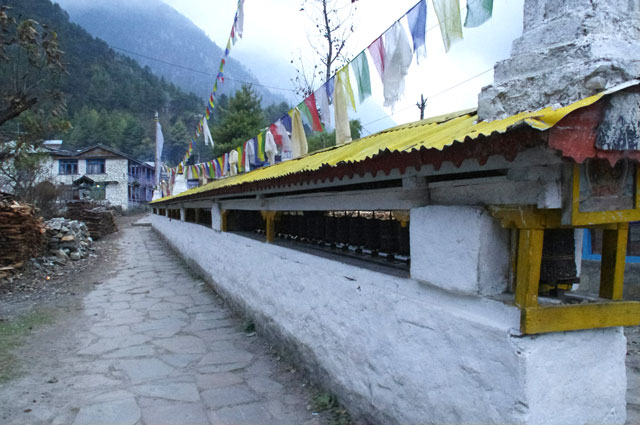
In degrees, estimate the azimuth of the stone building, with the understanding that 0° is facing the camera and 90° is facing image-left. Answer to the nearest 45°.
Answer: approximately 0°

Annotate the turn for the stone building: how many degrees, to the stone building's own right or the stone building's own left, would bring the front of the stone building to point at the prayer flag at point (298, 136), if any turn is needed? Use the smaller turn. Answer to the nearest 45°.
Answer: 0° — it already faces it

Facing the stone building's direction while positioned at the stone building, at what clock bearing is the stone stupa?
The stone stupa is roughly at 12 o'clock from the stone building.

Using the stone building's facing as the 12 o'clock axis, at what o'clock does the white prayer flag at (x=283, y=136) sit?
The white prayer flag is roughly at 12 o'clock from the stone building.

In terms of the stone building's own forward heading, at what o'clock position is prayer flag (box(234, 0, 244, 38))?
The prayer flag is roughly at 12 o'clock from the stone building.

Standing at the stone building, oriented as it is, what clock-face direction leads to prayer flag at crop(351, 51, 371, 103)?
The prayer flag is roughly at 12 o'clock from the stone building.
